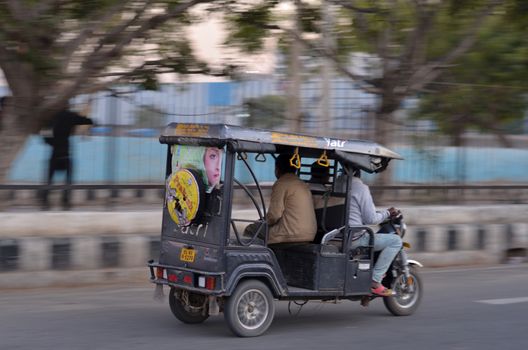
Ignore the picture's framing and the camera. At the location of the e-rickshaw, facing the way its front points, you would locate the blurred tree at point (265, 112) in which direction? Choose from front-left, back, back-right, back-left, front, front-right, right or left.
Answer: front-left

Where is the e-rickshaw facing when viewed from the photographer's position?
facing away from the viewer and to the right of the viewer

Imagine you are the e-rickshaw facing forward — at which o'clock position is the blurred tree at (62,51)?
The blurred tree is roughly at 9 o'clock from the e-rickshaw.
